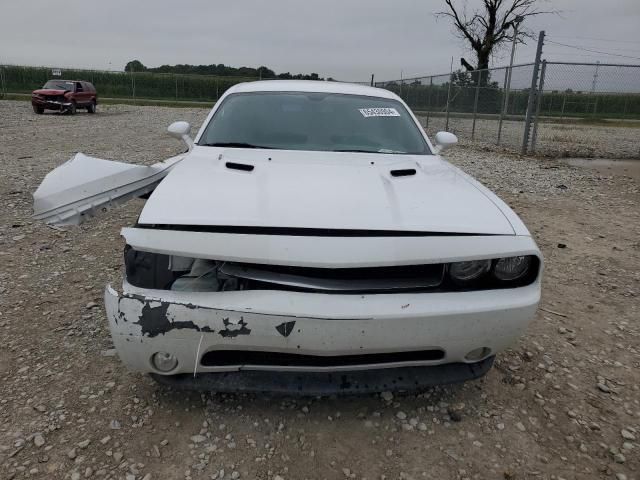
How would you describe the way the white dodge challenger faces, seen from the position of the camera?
facing the viewer

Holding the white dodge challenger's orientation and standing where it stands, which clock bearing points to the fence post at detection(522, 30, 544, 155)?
The fence post is roughly at 7 o'clock from the white dodge challenger.

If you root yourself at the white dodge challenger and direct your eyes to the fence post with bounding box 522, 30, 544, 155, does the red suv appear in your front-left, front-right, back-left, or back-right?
front-left

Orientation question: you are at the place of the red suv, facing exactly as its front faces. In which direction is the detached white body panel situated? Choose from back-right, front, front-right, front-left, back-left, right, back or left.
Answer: front-left

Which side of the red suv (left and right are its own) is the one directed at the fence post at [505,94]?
left

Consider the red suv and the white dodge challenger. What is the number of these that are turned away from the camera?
0

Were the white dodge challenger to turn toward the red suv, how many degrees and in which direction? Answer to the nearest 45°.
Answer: approximately 135° to its right

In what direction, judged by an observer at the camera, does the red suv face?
facing the viewer and to the left of the viewer

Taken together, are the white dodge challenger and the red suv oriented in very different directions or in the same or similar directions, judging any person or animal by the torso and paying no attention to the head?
same or similar directions
